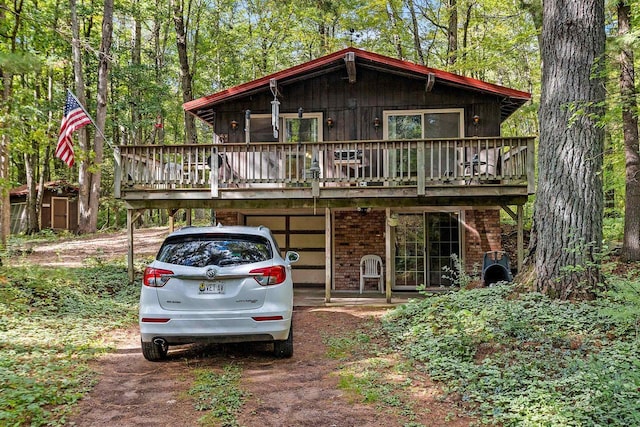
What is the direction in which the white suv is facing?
away from the camera

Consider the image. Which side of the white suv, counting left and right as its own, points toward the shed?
front

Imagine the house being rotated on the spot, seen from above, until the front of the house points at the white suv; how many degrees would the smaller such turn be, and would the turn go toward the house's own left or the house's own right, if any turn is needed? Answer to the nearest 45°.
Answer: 0° — it already faces it

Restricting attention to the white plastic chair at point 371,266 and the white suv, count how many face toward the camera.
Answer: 1

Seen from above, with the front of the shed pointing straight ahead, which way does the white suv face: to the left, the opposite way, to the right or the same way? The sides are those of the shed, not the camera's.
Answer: the opposite way

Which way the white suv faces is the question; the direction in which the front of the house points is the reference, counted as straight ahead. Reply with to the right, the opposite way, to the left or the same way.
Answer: the opposite way

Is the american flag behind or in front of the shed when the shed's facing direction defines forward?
in front

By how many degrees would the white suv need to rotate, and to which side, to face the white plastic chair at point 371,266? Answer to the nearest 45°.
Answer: approximately 45° to its right

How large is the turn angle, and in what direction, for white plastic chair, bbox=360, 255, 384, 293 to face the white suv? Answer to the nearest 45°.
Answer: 0° — it already faces it

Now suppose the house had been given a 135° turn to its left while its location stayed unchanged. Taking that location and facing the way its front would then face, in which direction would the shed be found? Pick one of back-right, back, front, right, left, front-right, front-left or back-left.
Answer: left
